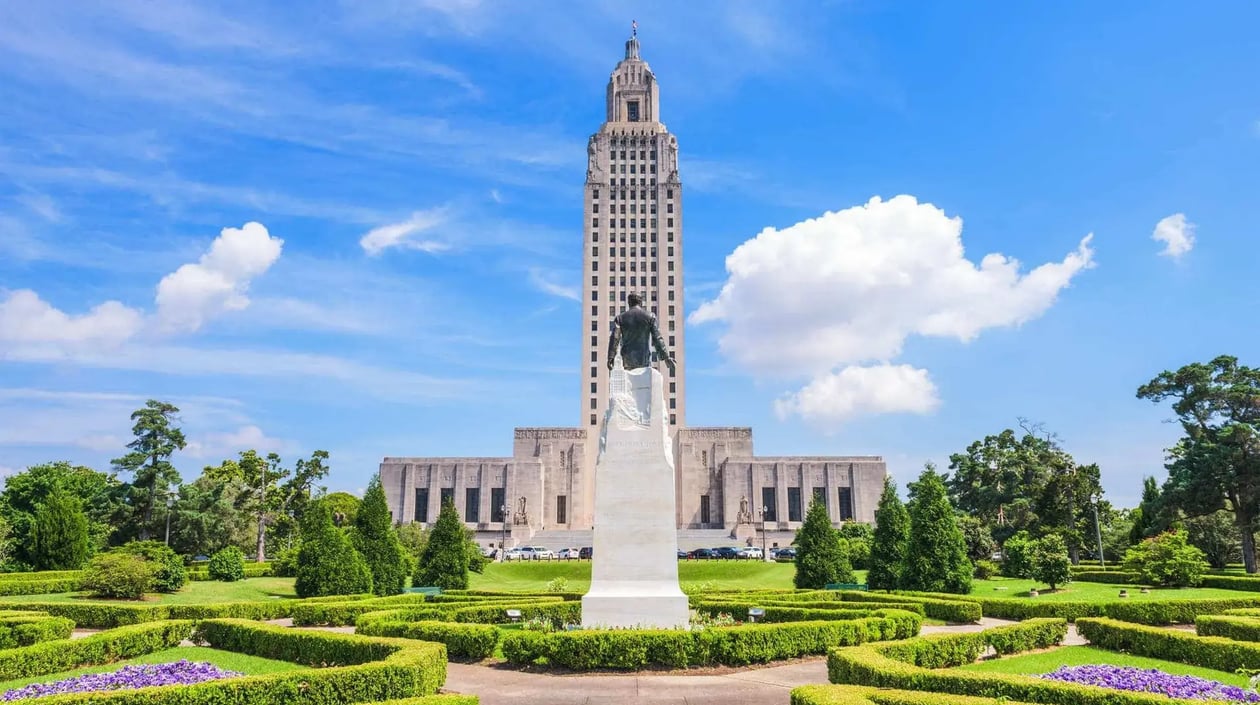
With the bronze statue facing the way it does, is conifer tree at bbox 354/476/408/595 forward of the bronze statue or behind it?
forward

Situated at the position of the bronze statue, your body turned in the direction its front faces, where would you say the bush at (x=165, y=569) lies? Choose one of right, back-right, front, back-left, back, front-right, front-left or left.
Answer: front-left

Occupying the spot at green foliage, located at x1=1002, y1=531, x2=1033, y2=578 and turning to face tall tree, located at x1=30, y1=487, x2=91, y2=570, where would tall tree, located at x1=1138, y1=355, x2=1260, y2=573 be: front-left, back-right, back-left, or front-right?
back-right

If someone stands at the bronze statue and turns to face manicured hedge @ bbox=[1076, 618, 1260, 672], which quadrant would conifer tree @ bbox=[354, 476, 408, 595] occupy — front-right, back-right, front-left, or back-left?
back-left

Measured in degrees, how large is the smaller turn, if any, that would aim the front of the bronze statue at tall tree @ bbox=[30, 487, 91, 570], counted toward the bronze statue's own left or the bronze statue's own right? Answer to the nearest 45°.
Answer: approximately 45° to the bronze statue's own left

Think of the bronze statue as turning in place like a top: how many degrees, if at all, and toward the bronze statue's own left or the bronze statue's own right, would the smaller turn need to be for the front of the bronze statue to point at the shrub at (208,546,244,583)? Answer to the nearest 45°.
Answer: approximately 45° to the bronze statue's own left

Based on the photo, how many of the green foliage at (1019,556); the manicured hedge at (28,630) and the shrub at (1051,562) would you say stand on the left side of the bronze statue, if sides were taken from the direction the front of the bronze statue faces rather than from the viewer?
1

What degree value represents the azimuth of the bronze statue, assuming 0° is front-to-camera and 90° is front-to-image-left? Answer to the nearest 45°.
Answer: approximately 180°

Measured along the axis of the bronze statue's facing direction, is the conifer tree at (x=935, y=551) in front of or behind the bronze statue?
in front

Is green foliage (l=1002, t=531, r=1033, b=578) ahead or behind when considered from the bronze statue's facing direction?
ahead

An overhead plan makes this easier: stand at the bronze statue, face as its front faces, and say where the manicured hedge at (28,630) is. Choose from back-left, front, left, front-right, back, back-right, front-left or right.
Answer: left

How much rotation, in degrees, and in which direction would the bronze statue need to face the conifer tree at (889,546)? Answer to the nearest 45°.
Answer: approximately 45° to its right
